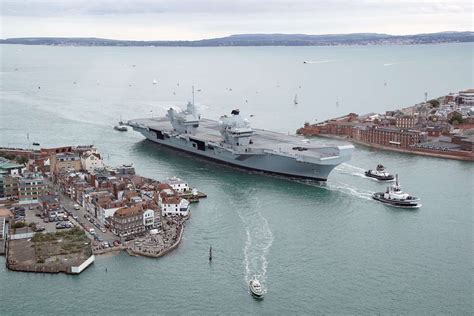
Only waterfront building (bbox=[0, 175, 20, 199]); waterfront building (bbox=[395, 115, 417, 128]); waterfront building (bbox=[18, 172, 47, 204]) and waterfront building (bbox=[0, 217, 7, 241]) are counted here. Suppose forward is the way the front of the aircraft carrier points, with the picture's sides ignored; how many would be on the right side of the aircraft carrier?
3

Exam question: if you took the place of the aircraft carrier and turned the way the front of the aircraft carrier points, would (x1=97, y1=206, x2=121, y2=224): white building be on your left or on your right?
on your right

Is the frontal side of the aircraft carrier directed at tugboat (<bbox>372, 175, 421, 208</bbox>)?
yes

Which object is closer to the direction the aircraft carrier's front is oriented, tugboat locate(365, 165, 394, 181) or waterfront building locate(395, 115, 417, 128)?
the tugboat

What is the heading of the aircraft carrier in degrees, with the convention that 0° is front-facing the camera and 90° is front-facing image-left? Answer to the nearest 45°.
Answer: approximately 315°

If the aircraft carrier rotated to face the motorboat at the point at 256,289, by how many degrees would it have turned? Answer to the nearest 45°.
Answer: approximately 45° to its right

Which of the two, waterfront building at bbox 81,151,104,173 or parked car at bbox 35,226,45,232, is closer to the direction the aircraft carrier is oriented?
the parked car

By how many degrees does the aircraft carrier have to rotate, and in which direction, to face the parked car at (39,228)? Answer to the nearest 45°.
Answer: approximately 90° to its right
